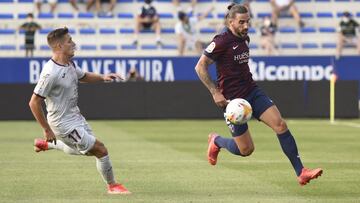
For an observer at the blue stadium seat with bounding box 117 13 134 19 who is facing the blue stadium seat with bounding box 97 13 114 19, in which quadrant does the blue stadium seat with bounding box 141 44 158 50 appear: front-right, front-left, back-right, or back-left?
back-left

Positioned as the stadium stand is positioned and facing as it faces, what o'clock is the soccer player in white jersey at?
The soccer player in white jersey is roughly at 12 o'clock from the stadium stand.

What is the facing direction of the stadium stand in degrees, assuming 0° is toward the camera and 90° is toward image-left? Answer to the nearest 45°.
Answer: approximately 0°

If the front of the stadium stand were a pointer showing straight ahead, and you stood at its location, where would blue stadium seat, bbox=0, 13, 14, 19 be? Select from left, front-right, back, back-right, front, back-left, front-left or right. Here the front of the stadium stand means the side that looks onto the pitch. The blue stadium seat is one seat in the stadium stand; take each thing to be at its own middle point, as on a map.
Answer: right

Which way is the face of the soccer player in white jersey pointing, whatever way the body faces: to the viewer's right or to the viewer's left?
to the viewer's right

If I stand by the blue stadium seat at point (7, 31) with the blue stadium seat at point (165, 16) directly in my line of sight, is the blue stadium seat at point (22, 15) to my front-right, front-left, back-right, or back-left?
front-left

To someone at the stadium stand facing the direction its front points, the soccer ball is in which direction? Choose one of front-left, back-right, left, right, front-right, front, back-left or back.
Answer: front
